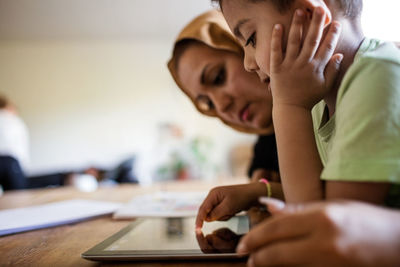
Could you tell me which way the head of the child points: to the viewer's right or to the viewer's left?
to the viewer's left

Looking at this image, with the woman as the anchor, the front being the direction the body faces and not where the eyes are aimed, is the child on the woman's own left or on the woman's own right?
on the woman's own left

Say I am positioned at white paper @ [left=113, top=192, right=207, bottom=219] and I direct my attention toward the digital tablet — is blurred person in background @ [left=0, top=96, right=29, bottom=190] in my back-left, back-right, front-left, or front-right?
back-right

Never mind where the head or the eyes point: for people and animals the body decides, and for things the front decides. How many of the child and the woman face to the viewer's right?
0

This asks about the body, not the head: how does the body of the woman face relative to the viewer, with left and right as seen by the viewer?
facing the viewer and to the left of the viewer

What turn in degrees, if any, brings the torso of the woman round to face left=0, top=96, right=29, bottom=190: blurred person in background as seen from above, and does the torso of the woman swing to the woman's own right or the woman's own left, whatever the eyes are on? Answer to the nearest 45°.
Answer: approximately 90° to the woman's own right

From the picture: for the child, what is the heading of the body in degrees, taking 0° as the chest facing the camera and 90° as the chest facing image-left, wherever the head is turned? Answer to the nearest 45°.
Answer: approximately 90°
